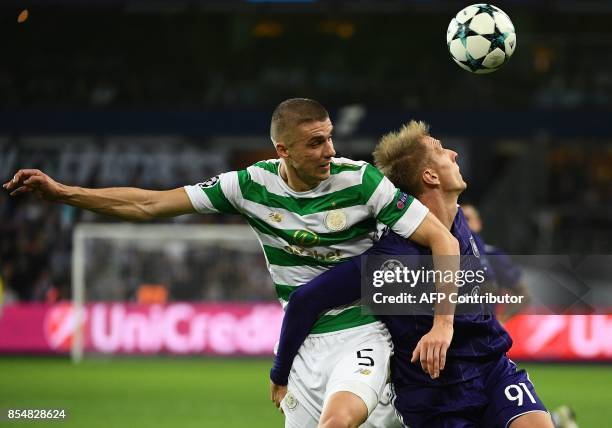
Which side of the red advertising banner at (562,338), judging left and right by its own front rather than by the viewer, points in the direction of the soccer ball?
front

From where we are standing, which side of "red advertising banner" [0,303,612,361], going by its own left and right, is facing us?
front

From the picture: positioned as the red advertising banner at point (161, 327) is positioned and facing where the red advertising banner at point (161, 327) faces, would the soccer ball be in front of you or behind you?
in front
